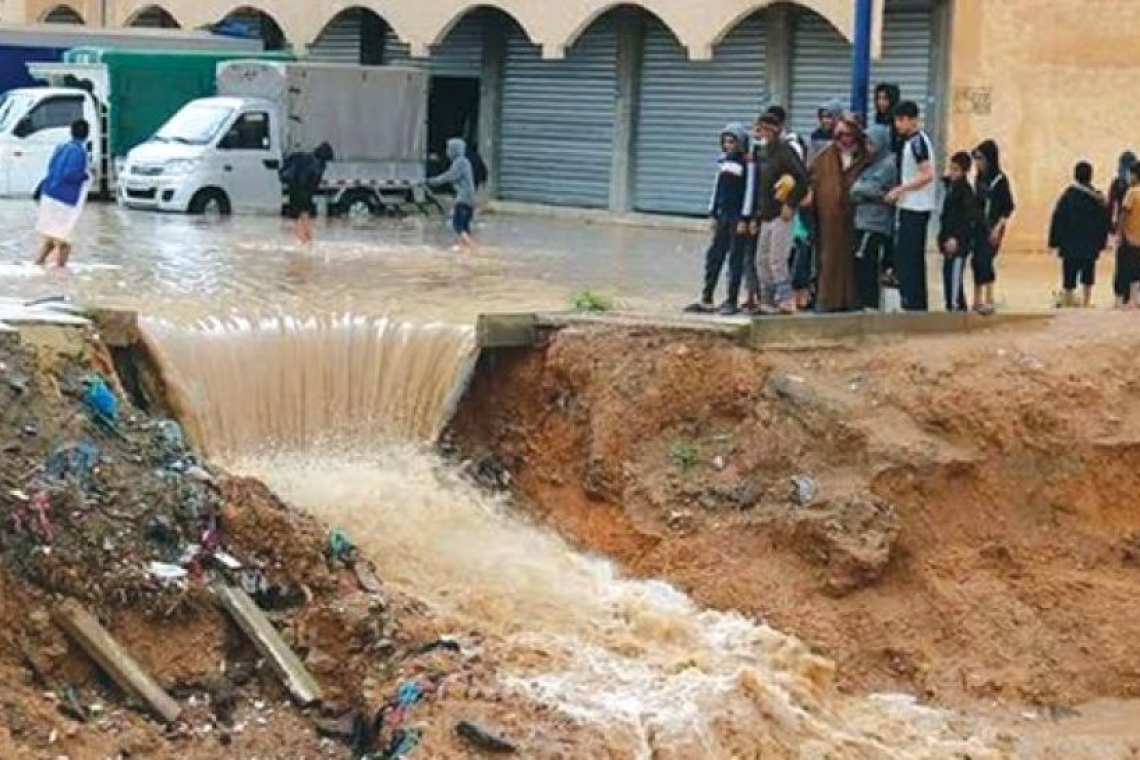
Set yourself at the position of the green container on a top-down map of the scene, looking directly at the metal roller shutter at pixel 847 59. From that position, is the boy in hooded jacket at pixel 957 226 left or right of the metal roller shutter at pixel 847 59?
right

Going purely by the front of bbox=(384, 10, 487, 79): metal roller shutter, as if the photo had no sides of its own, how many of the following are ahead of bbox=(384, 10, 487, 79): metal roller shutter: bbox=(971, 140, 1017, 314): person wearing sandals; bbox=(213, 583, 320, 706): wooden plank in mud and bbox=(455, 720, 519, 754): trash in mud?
3

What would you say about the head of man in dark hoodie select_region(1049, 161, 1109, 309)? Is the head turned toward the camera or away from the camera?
away from the camera

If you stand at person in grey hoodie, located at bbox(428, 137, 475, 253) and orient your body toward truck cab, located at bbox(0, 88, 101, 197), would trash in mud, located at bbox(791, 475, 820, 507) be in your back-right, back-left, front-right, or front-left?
back-left
